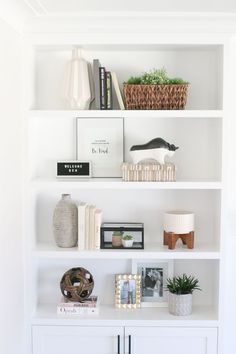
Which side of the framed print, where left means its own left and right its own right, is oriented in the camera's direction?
front

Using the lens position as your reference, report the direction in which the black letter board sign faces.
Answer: facing the viewer

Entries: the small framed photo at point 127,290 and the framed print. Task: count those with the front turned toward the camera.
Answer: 2

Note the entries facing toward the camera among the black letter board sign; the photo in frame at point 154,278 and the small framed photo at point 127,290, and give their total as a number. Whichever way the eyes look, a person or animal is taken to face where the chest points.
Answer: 3

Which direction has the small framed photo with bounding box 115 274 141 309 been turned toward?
toward the camera

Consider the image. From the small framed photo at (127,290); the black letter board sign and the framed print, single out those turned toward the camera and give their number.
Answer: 3

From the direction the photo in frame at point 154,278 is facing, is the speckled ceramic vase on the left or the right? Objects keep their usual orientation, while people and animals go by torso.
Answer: on its right
